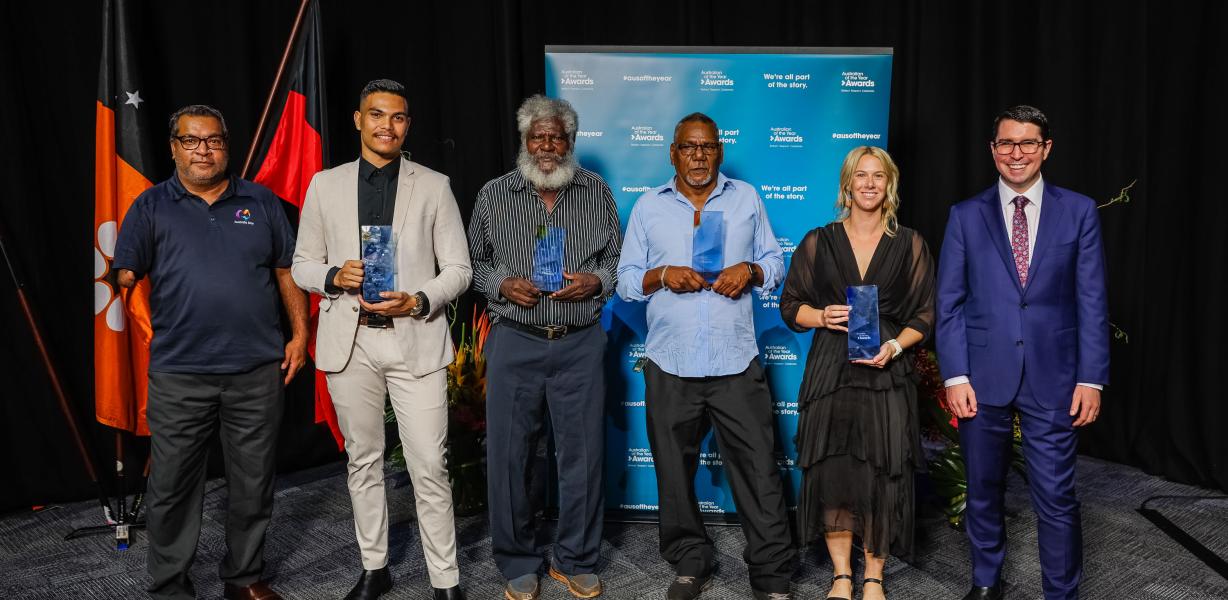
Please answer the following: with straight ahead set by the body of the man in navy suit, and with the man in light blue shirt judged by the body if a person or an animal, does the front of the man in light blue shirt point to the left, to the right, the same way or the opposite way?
the same way

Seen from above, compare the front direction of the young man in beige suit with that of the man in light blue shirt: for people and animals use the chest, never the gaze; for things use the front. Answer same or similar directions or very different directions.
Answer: same or similar directions

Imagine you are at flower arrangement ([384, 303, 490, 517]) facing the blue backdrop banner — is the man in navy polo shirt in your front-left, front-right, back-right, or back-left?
back-right

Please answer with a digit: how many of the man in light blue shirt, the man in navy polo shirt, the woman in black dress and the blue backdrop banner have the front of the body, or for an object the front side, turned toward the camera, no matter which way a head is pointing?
4

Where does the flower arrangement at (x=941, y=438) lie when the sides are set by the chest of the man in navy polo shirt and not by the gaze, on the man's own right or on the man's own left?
on the man's own left

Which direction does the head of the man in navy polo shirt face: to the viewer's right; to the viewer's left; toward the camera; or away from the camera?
toward the camera

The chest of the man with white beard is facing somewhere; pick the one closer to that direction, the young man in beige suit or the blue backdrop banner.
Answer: the young man in beige suit

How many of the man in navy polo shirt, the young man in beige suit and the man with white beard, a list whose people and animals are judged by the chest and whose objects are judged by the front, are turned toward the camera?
3

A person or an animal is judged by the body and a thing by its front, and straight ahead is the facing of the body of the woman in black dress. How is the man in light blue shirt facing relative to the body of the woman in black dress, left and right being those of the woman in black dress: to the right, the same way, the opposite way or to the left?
the same way

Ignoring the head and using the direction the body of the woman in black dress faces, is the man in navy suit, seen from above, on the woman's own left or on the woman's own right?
on the woman's own left

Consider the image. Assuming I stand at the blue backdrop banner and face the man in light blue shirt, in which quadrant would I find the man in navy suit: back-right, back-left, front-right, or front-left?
front-left

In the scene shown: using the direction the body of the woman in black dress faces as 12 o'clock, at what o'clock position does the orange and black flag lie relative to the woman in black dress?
The orange and black flag is roughly at 3 o'clock from the woman in black dress.

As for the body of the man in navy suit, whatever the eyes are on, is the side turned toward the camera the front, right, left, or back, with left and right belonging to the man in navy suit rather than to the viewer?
front

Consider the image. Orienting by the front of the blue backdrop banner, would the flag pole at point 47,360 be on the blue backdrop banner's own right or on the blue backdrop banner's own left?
on the blue backdrop banner's own right

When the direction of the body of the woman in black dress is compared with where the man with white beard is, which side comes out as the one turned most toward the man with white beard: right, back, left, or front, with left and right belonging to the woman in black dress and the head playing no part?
right

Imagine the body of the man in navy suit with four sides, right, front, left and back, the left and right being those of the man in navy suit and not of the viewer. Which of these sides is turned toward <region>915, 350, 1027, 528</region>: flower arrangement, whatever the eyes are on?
back

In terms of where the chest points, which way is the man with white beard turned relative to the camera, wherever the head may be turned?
toward the camera

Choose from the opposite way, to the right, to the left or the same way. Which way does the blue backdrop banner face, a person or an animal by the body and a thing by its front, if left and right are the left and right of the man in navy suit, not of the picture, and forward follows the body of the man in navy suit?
the same way

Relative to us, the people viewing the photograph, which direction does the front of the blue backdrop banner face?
facing the viewer

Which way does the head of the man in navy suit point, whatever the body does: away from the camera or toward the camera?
toward the camera
